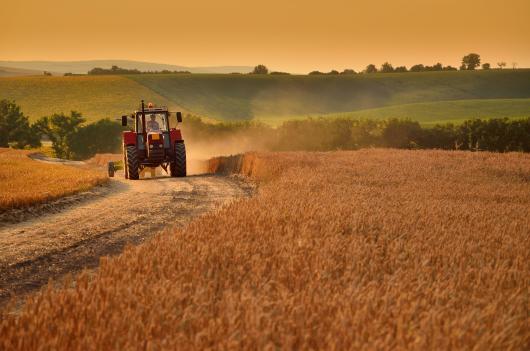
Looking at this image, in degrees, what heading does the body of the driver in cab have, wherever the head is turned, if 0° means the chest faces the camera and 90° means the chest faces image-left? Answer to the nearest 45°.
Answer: approximately 0°
